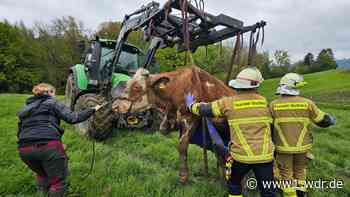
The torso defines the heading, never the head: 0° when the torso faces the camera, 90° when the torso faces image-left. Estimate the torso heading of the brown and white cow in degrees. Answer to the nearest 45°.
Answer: approximately 90°

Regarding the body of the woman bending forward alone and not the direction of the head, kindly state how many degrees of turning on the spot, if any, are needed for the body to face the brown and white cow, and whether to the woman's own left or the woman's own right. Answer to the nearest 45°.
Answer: approximately 45° to the woman's own right

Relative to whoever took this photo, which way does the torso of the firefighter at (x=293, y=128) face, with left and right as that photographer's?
facing away from the viewer

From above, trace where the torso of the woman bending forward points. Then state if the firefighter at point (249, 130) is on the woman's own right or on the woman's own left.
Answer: on the woman's own right

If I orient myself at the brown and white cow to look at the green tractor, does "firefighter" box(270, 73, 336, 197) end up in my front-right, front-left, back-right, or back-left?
back-right

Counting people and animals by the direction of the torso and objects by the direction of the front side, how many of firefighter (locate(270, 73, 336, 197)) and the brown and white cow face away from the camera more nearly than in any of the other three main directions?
1

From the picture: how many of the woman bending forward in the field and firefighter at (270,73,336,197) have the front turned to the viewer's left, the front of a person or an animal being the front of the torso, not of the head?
0

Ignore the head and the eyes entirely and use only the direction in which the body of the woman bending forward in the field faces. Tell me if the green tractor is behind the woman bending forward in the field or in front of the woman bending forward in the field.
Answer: in front

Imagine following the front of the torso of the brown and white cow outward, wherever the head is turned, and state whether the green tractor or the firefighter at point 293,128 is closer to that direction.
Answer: the green tractor

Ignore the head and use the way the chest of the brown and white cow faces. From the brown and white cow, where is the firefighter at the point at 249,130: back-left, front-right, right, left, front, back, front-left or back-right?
back-left
